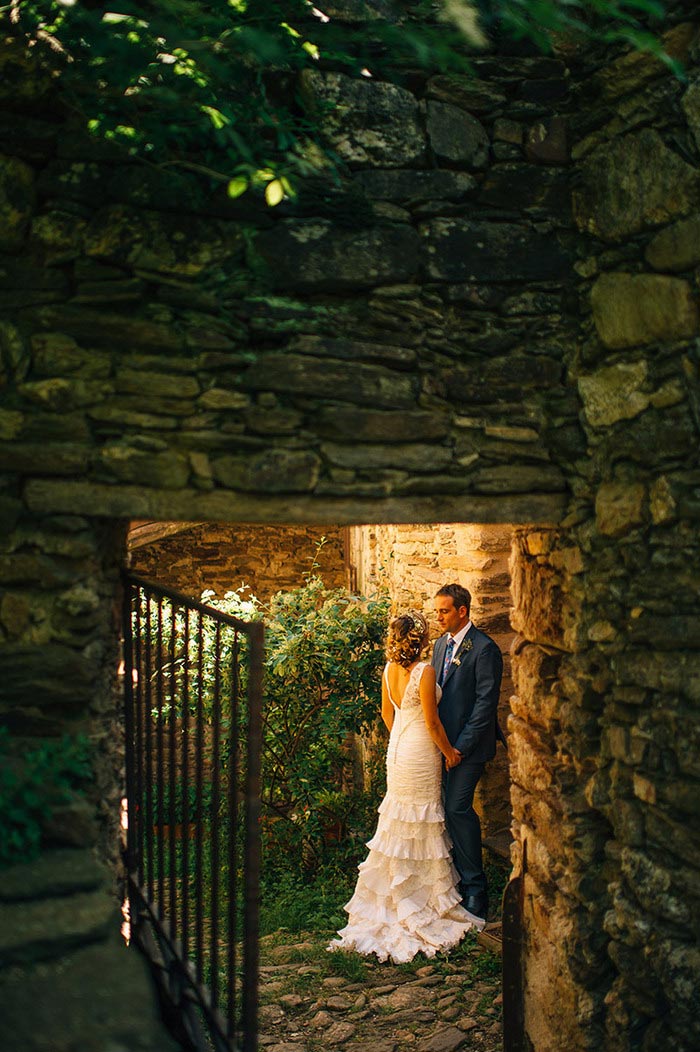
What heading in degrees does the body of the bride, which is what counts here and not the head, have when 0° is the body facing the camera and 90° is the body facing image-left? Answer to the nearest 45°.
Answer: approximately 225°

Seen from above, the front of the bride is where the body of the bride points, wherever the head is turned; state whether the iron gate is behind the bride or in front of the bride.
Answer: behind

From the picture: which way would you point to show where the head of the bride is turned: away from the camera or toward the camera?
away from the camera

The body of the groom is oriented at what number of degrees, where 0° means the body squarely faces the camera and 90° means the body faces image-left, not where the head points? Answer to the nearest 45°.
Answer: approximately 45°

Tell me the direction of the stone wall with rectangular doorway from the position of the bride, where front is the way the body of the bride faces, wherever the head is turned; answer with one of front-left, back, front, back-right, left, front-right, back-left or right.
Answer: back-right

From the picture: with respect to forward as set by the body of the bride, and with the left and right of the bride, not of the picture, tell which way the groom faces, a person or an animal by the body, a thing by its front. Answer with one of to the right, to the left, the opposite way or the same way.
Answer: the opposite way
